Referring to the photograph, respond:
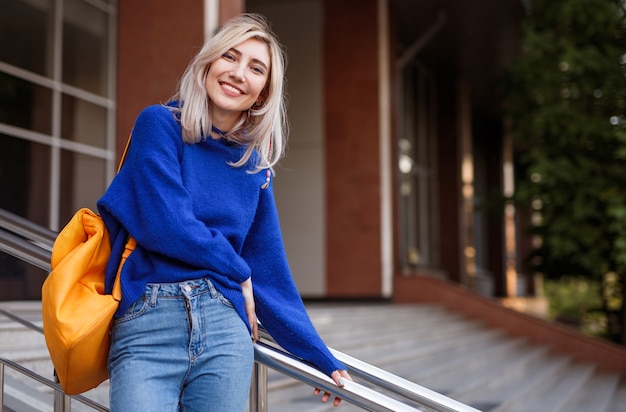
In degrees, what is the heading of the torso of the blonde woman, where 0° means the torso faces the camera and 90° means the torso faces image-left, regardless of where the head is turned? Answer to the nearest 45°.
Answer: approximately 0°

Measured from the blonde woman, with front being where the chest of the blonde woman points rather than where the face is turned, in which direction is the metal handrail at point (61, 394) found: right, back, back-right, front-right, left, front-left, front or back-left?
back-right
